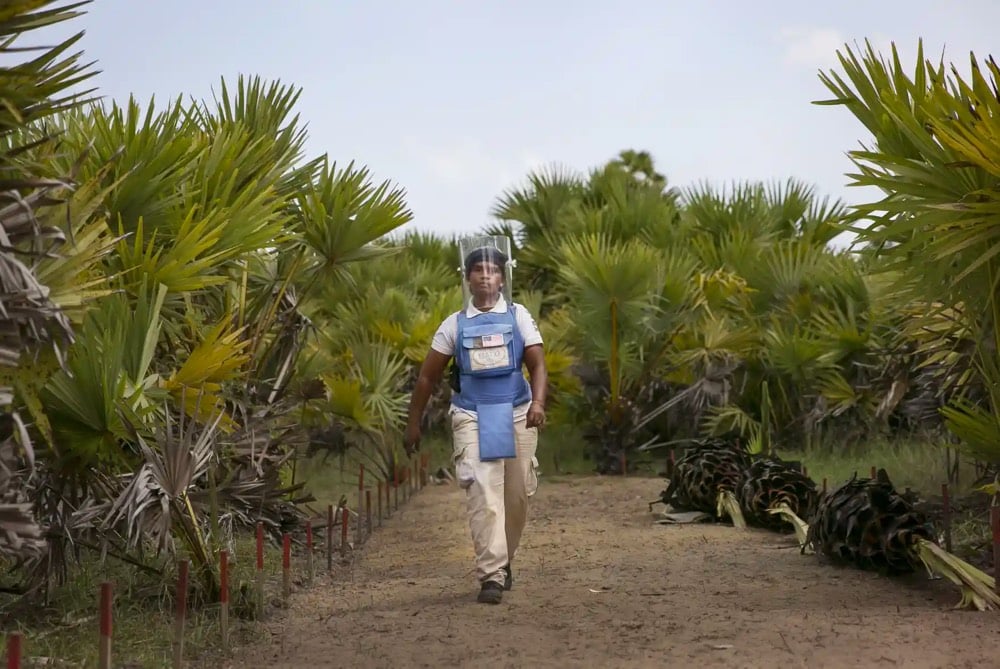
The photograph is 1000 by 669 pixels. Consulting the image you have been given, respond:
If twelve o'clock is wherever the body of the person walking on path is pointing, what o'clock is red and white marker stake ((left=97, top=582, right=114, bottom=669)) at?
The red and white marker stake is roughly at 1 o'clock from the person walking on path.

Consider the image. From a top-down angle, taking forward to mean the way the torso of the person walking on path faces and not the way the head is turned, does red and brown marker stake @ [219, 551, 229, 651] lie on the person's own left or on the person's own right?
on the person's own right

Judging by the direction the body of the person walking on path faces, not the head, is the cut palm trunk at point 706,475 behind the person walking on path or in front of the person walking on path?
behind

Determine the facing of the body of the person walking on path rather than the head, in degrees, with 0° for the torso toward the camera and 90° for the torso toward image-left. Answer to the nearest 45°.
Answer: approximately 0°

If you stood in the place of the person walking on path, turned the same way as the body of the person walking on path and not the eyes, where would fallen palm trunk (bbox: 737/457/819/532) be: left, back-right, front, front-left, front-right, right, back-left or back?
back-left

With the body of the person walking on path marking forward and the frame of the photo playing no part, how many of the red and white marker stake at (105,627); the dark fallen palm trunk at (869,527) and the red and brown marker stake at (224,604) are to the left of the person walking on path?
1

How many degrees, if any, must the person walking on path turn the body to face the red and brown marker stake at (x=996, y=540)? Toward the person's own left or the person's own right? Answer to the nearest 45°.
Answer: approximately 90° to the person's own left

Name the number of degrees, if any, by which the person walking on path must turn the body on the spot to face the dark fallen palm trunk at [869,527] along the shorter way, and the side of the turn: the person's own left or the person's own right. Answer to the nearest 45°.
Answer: approximately 90° to the person's own left

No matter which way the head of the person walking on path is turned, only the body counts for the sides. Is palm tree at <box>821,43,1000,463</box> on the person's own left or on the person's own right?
on the person's own left
